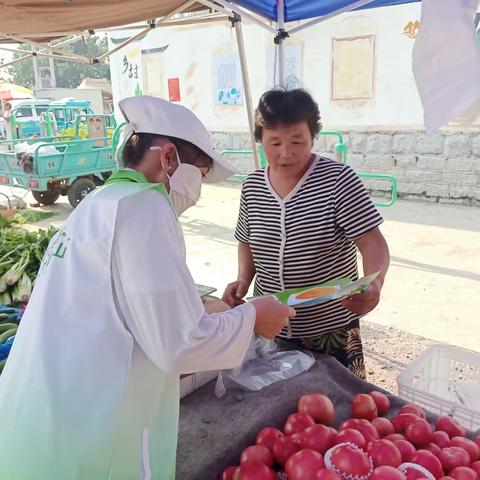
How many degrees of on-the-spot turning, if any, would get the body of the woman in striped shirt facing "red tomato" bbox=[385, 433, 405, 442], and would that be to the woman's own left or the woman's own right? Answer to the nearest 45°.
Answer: approximately 45° to the woman's own left

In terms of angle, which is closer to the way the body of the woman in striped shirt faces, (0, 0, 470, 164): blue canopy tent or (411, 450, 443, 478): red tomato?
the red tomato

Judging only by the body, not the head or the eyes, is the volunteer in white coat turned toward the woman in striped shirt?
yes

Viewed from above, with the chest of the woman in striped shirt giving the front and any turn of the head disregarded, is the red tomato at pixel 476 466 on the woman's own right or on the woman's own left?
on the woman's own left

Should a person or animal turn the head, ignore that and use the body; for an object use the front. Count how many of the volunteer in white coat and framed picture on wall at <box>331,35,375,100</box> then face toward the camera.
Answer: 1

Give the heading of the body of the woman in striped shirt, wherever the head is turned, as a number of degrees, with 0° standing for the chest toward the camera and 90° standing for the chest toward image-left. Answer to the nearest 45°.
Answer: approximately 45°

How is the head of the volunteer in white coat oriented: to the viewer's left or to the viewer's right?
to the viewer's right

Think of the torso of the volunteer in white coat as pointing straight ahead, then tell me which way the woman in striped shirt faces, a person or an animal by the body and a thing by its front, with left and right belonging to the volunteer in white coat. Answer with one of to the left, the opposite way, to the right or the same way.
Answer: the opposite way

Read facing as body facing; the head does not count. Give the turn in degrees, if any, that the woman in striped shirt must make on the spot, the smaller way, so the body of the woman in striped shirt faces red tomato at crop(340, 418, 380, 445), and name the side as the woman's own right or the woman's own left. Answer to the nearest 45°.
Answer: approximately 45° to the woman's own left

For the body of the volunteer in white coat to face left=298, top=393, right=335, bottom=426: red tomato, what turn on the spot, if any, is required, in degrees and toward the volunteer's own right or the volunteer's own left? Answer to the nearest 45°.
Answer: approximately 45° to the volunteer's own right

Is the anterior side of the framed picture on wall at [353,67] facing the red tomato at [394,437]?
yes
